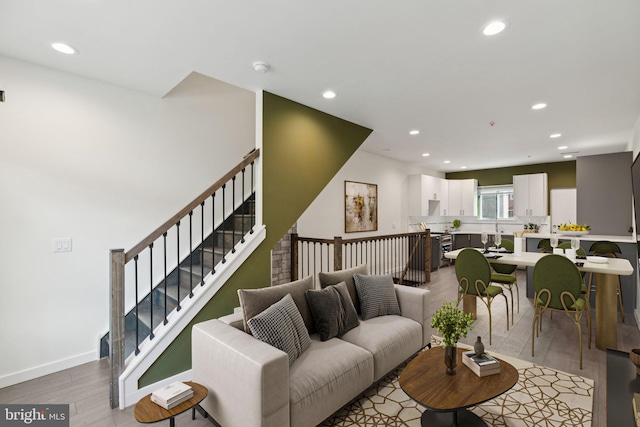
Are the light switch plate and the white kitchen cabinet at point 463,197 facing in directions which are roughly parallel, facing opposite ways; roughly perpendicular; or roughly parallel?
roughly perpendicular

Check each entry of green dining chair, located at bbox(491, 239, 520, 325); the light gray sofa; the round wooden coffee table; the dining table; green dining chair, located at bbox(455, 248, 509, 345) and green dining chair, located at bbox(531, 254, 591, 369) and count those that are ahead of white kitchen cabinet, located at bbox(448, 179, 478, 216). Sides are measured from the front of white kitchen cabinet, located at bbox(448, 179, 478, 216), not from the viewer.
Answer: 6

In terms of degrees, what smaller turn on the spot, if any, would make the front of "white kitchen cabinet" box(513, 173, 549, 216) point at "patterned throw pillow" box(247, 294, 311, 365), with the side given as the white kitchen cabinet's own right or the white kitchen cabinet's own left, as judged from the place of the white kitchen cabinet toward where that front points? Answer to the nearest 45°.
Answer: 0° — it already faces it

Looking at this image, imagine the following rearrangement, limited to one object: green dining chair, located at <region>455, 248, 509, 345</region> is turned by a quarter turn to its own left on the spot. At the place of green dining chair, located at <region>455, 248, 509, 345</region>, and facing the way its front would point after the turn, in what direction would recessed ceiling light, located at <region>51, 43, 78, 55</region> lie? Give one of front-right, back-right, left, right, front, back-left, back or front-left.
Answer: left

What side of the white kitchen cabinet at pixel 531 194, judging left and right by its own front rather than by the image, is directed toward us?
front

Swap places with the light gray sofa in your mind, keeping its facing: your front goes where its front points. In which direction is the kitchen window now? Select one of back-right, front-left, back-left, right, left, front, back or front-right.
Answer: left

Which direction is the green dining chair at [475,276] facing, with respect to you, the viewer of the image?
facing away from the viewer and to the right of the viewer

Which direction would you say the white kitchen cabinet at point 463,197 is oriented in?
toward the camera

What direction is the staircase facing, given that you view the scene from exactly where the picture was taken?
facing the viewer and to the left of the viewer

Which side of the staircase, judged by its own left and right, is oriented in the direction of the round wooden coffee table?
left

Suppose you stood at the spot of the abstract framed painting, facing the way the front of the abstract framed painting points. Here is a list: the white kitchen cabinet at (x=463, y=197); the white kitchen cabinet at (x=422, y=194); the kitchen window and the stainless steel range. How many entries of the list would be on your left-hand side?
4

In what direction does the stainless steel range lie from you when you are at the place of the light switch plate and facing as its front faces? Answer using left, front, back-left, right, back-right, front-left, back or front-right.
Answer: left

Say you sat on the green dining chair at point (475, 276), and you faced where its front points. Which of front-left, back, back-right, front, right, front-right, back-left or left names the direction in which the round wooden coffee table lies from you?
back-right

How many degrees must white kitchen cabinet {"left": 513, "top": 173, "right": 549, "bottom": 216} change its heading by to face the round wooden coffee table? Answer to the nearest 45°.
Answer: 0° — it already faces it

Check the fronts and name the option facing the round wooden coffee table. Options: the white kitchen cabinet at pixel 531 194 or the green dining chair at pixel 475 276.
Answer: the white kitchen cabinet
